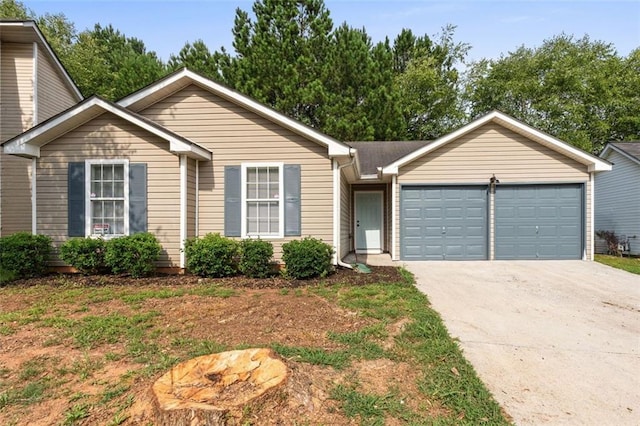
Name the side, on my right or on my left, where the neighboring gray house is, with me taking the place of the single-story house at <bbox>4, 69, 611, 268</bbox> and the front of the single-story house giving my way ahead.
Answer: on my left

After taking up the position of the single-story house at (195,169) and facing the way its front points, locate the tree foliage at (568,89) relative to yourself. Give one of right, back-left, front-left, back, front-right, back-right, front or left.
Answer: back-left

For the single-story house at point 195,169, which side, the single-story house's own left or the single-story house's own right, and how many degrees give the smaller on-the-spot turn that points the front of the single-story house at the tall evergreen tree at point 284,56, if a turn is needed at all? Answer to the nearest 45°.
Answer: approximately 180°

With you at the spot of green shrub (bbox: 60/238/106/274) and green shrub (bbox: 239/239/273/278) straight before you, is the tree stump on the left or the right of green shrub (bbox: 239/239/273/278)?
right

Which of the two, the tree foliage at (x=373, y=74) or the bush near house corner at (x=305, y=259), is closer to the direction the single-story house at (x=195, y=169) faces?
the bush near house corner

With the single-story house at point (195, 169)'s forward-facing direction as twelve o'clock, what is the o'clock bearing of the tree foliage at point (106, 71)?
The tree foliage is roughly at 5 o'clock from the single-story house.

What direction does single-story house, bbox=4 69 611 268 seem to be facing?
toward the camera

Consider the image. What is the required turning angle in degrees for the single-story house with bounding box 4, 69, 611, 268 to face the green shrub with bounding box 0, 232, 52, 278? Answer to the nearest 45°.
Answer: approximately 90° to its right
